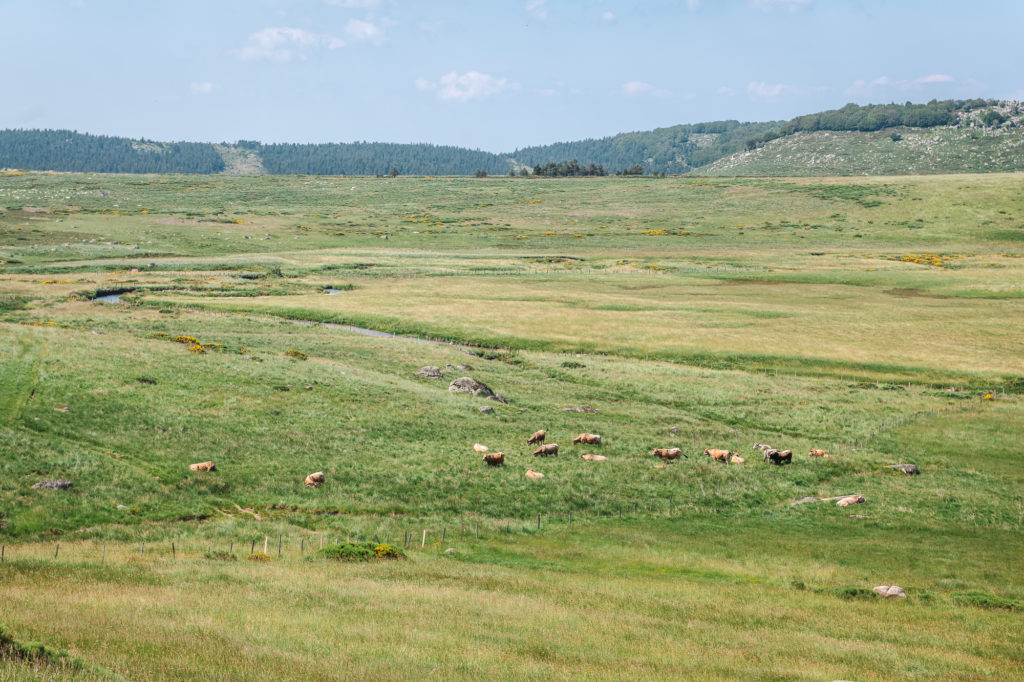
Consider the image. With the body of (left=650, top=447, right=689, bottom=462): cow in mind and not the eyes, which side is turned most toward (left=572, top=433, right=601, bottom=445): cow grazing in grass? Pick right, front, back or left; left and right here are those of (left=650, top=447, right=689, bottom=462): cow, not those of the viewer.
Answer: front

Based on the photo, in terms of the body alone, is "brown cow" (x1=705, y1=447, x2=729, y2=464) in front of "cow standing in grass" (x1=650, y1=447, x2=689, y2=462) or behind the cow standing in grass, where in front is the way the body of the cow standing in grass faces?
behind

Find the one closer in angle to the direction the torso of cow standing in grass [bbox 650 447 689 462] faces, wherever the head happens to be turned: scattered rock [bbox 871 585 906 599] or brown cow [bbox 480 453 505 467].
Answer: the brown cow

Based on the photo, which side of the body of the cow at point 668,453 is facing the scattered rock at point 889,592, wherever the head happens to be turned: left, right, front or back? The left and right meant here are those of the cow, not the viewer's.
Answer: left

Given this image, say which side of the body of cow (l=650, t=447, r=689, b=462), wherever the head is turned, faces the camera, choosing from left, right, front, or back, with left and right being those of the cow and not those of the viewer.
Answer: left

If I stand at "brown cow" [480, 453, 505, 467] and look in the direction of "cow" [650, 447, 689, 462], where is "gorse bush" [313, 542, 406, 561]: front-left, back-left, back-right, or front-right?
back-right

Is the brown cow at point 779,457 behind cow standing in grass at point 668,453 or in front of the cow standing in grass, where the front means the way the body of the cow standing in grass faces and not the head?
behind

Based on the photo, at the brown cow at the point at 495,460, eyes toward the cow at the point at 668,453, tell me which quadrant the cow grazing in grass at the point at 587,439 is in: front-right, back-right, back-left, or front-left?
front-left

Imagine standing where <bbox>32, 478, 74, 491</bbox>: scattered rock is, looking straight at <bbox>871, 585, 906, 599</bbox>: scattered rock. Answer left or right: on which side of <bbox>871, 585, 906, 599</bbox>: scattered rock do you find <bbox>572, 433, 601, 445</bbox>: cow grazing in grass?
left
